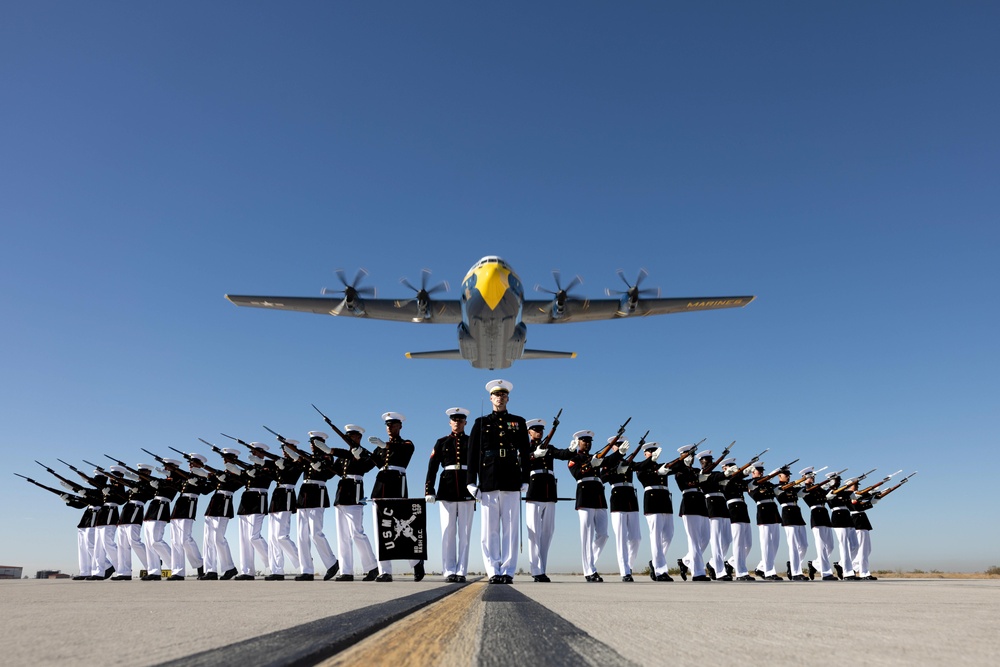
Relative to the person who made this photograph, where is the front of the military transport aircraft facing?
facing the viewer
